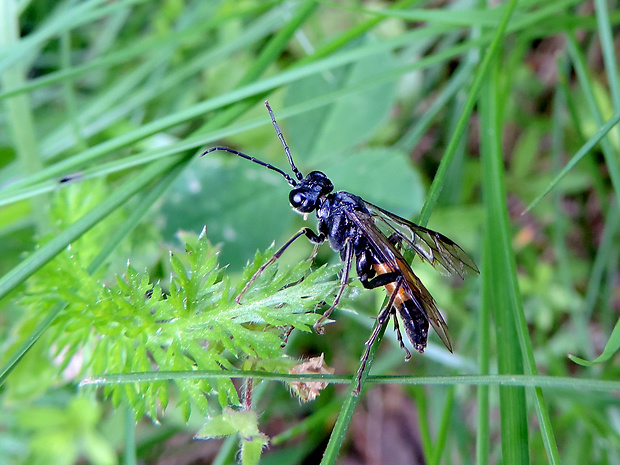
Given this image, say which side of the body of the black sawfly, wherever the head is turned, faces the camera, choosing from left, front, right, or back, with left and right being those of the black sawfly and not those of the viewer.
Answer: left

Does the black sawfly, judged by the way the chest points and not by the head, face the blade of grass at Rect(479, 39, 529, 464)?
no

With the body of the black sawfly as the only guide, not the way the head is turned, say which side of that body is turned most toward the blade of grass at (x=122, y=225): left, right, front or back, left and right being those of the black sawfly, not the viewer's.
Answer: front

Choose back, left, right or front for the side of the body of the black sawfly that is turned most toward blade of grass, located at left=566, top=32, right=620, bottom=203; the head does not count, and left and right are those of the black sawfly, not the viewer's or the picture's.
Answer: back
